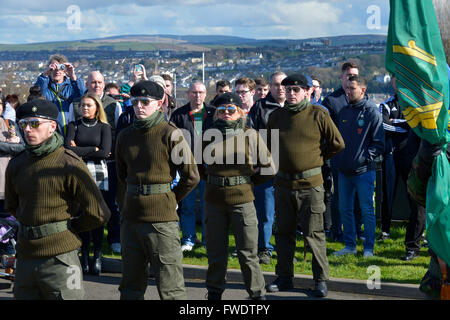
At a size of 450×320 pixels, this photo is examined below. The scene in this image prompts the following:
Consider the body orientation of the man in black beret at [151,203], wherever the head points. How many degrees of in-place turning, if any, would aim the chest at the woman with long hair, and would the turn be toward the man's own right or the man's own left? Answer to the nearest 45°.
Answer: approximately 135° to the man's own right

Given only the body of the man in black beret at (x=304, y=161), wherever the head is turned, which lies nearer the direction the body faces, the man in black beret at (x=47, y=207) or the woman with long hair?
the man in black beret

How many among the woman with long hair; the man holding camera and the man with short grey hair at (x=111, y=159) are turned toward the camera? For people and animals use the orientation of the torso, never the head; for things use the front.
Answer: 3

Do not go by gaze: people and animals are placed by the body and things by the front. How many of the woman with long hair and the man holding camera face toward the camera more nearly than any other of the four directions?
2

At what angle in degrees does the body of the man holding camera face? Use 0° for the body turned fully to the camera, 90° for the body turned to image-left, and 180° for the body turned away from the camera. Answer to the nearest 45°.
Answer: approximately 0°

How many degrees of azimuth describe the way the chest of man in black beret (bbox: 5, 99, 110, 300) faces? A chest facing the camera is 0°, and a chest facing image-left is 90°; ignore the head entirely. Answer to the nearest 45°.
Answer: approximately 45°

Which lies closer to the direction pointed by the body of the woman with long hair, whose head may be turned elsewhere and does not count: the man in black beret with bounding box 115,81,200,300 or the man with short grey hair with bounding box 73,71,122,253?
the man in black beret

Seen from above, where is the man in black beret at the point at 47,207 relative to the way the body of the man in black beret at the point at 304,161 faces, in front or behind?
in front

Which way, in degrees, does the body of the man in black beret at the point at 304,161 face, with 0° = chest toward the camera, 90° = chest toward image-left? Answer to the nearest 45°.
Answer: approximately 45°

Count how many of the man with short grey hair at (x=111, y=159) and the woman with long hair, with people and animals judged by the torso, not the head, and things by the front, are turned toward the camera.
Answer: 2

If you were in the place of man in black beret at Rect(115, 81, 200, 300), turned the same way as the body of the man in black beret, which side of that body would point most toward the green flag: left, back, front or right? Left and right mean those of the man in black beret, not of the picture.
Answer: left
